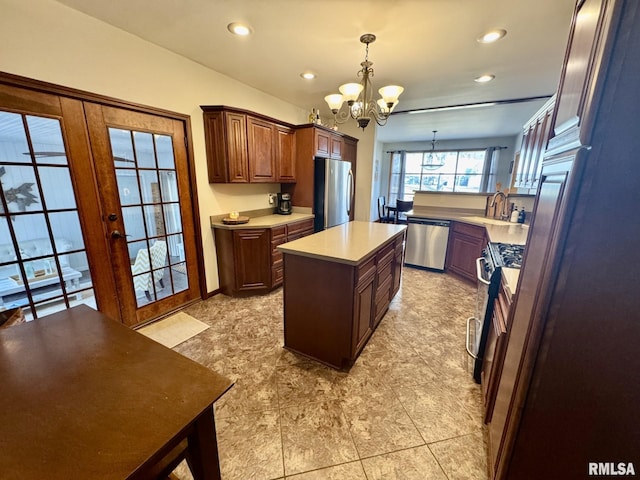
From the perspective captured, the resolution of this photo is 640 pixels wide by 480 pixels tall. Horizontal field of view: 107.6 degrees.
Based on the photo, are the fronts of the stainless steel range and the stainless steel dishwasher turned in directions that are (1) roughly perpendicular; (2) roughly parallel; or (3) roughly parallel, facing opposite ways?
roughly perpendicular

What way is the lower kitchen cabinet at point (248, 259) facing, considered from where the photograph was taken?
facing the viewer and to the right of the viewer

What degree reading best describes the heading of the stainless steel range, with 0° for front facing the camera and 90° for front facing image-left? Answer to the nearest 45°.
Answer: approximately 90°

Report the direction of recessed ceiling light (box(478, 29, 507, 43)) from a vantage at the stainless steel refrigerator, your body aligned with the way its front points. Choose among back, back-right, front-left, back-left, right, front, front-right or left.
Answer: front

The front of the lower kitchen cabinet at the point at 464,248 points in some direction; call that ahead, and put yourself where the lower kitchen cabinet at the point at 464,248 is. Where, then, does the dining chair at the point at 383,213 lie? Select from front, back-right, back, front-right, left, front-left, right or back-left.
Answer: right

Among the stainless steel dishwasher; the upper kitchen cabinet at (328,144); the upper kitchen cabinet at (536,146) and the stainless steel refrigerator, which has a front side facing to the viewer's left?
the upper kitchen cabinet at (536,146)

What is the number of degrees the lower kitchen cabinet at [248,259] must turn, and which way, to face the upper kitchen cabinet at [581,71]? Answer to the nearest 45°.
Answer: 0° — it already faces it

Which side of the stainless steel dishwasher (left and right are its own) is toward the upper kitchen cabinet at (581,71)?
front

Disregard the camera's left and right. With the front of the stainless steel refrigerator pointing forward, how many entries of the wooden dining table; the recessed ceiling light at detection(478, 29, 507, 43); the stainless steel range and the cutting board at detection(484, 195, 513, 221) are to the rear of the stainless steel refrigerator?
0

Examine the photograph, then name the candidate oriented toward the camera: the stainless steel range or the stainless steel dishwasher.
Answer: the stainless steel dishwasher

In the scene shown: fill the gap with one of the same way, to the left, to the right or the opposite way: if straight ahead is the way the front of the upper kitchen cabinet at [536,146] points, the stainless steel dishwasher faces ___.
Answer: to the left

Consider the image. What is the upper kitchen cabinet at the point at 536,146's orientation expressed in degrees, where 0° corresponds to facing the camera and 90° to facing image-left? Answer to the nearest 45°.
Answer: approximately 90°

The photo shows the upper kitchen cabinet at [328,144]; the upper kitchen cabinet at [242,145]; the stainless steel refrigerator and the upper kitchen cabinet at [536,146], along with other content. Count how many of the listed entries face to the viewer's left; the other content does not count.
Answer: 1
